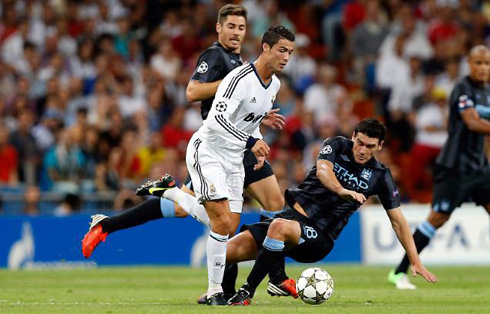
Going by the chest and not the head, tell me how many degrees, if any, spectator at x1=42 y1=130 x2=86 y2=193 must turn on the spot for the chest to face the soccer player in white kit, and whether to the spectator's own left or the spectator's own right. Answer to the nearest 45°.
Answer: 0° — they already face them

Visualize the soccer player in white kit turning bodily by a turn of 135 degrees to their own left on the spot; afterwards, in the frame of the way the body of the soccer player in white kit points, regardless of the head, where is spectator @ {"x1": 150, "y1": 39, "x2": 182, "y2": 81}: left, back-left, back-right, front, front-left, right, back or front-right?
front

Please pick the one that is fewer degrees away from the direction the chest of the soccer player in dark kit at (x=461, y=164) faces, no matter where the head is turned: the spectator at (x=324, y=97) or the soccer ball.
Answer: the soccer ball

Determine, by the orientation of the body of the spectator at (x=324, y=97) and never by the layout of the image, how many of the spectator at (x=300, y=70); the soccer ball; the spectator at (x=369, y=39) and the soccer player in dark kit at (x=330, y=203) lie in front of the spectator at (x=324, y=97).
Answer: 2

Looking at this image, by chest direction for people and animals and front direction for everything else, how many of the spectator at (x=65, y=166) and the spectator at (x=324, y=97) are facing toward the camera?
2

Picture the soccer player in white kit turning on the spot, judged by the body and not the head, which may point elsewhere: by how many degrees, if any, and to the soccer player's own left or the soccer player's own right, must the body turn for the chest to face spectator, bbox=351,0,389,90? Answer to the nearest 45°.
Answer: approximately 135° to the soccer player's own left

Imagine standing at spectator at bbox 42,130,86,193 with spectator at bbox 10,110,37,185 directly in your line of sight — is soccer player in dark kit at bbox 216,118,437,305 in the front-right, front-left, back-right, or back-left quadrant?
back-left
